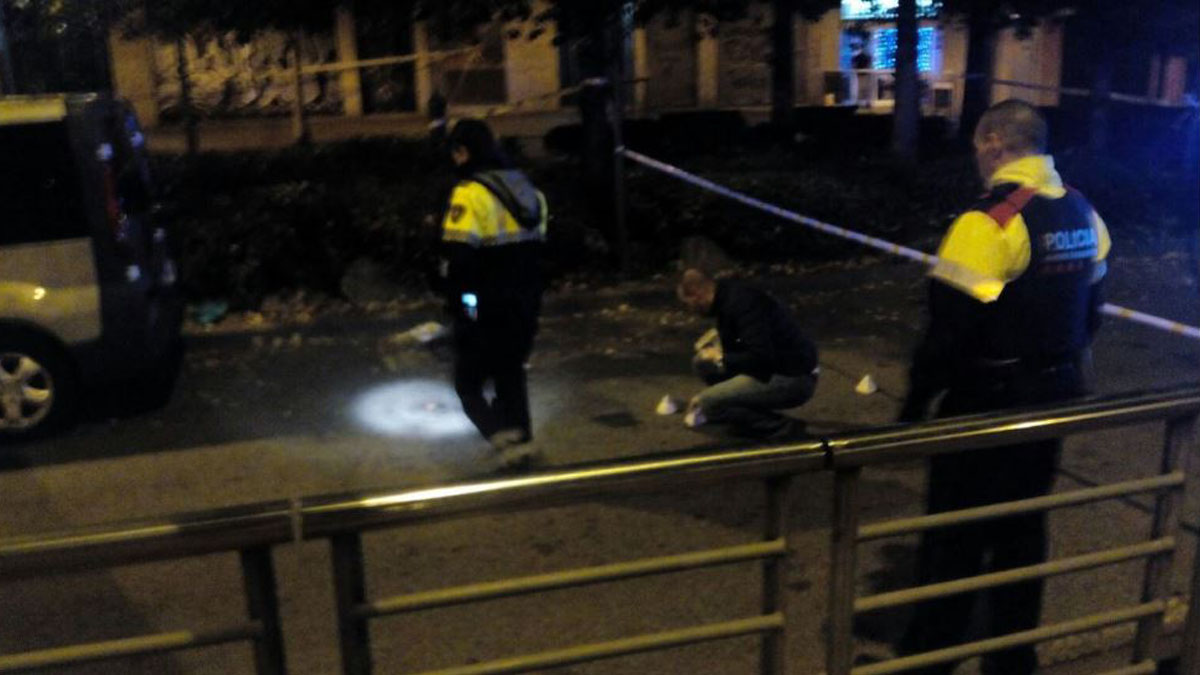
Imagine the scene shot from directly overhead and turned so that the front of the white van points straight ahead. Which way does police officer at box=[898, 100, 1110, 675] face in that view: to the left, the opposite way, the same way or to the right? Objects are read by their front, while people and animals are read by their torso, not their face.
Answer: to the right

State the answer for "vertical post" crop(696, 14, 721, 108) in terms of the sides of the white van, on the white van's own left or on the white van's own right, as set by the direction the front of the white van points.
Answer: on the white van's own right

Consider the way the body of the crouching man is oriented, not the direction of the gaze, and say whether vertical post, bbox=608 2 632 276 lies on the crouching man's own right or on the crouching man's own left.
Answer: on the crouching man's own right

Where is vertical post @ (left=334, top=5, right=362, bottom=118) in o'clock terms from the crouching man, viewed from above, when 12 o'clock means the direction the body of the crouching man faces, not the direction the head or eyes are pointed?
The vertical post is roughly at 2 o'clock from the crouching man.

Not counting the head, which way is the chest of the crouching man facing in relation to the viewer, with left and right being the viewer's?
facing to the left of the viewer

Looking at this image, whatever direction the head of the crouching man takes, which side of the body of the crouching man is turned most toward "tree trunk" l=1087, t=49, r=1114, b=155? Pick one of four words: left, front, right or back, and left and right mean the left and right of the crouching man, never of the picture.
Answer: right

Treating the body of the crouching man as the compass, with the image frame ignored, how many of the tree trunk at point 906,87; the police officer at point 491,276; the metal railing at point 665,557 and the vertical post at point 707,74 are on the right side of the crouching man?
2

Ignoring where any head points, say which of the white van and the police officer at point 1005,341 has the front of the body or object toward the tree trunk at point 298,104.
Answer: the police officer

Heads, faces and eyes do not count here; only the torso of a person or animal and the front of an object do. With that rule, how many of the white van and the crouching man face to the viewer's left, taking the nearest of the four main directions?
2

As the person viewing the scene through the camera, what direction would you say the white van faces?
facing to the left of the viewer

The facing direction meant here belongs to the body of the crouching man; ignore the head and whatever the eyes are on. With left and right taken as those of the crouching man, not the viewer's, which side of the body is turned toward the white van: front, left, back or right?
front

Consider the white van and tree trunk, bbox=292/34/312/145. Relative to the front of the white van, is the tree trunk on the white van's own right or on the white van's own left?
on the white van's own right

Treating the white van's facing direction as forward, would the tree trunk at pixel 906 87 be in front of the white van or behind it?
behind

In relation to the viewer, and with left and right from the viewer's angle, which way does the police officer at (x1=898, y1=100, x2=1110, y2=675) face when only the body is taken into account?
facing away from the viewer and to the left of the viewer
